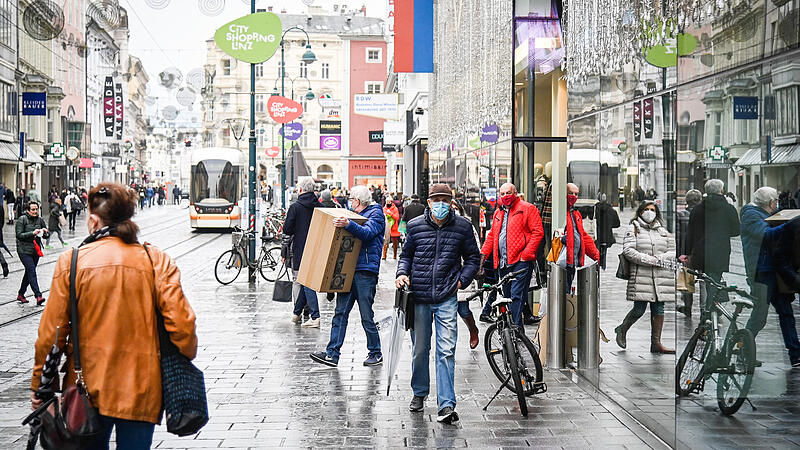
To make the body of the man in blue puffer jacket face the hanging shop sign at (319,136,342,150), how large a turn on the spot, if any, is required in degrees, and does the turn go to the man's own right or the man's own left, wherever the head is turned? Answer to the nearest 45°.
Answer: approximately 180°

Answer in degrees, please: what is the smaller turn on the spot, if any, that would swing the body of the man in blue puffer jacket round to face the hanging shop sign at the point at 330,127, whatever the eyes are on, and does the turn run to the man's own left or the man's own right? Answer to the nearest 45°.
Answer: approximately 180°

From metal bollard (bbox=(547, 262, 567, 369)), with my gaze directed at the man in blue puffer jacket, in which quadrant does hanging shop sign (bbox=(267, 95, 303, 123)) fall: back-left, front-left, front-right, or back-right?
back-right

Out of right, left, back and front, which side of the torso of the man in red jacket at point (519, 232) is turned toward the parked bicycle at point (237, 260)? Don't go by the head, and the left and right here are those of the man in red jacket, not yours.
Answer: right

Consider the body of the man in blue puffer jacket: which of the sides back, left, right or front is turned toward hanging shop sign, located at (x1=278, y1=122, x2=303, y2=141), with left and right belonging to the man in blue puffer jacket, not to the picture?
back

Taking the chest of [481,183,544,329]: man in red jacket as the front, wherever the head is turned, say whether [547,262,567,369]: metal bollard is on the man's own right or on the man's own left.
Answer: on the man's own left
